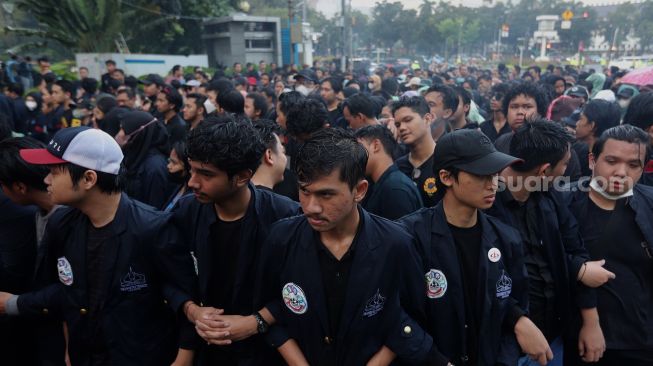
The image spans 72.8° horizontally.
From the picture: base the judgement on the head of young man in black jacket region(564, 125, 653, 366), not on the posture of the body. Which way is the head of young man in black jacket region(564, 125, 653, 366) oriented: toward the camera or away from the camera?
toward the camera

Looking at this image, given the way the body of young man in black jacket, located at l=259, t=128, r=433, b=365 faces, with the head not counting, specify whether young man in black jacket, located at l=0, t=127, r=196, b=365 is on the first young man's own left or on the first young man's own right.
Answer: on the first young man's own right

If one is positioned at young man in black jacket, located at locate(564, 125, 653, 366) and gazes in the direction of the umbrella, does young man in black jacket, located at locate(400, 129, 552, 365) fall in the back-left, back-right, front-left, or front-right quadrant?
back-left

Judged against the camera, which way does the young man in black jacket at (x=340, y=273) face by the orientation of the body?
toward the camera

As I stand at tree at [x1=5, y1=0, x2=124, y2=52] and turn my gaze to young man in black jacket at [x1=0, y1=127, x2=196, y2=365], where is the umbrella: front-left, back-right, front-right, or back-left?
front-left

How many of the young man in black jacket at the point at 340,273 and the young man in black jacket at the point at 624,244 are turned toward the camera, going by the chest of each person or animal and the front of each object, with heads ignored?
2

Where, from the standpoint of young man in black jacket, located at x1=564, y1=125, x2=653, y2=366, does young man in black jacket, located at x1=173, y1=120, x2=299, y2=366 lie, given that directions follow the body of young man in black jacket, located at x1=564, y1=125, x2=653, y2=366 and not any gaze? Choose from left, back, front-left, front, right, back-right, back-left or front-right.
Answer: front-right

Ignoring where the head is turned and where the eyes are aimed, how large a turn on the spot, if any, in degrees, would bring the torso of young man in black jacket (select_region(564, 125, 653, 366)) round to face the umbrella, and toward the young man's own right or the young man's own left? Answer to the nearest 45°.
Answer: approximately 180°

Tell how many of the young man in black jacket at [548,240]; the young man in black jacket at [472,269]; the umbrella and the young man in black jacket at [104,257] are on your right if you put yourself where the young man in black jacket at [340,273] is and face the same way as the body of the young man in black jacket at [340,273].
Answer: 1

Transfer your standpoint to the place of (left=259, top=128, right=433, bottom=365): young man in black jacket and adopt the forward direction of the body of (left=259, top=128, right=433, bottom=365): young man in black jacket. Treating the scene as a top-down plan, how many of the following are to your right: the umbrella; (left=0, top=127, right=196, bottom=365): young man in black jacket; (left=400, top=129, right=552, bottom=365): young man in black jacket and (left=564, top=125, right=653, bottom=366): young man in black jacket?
1

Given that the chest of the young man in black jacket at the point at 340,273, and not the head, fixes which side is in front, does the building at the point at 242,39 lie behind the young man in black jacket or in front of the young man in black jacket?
behind

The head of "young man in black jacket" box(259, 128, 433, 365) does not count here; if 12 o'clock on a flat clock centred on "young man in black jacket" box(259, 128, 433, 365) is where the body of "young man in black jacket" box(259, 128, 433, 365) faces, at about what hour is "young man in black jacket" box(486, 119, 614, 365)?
"young man in black jacket" box(486, 119, 614, 365) is roughly at 8 o'clock from "young man in black jacket" box(259, 128, 433, 365).

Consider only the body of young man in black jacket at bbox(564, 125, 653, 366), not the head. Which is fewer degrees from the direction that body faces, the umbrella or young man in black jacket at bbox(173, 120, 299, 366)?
the young man in black jacket

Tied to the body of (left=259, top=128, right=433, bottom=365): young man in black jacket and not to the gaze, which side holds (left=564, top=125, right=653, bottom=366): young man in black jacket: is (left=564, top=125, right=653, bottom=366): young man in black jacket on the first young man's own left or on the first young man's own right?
on the first young man's own left

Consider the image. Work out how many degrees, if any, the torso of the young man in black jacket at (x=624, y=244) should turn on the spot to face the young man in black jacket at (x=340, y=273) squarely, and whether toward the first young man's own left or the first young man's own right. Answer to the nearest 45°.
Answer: approximately 45° to the first young man's own right

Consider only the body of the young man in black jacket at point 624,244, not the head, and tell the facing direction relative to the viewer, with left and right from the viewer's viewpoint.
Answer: facing the viewer
